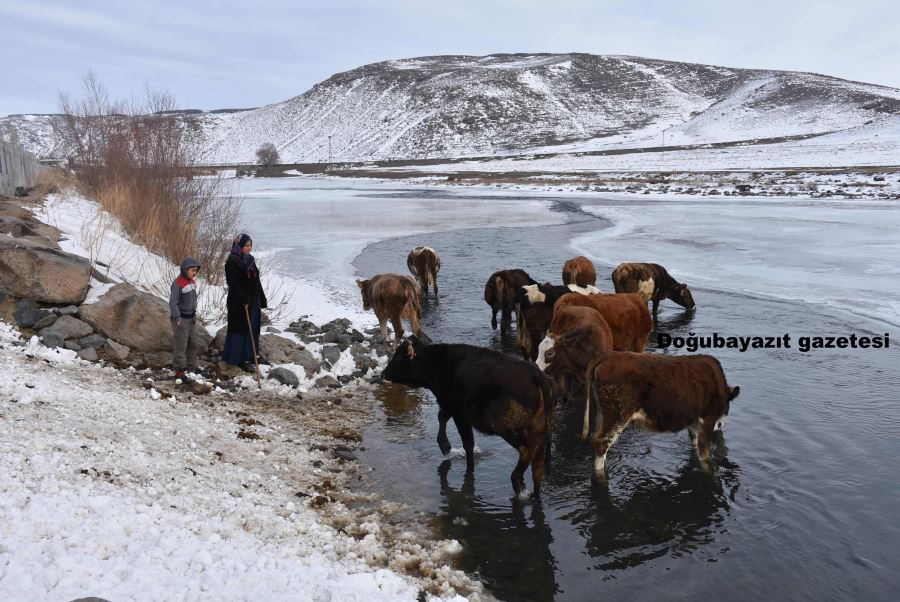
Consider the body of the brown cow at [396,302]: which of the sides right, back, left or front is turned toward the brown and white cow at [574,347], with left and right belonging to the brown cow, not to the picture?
back

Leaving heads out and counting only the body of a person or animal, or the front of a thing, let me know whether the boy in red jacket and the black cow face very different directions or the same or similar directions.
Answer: very different directions

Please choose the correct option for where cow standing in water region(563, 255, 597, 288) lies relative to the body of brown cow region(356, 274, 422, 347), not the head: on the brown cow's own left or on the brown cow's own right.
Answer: on the brown cow's own right

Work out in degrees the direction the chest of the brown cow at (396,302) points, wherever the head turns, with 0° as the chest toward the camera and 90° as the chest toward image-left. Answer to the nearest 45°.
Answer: approximately 135°

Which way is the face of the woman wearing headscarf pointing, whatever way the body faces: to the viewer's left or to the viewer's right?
to the viewer's right

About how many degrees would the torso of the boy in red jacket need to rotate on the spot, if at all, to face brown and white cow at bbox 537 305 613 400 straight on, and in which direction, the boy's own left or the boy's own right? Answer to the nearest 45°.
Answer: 0° — they already face it
